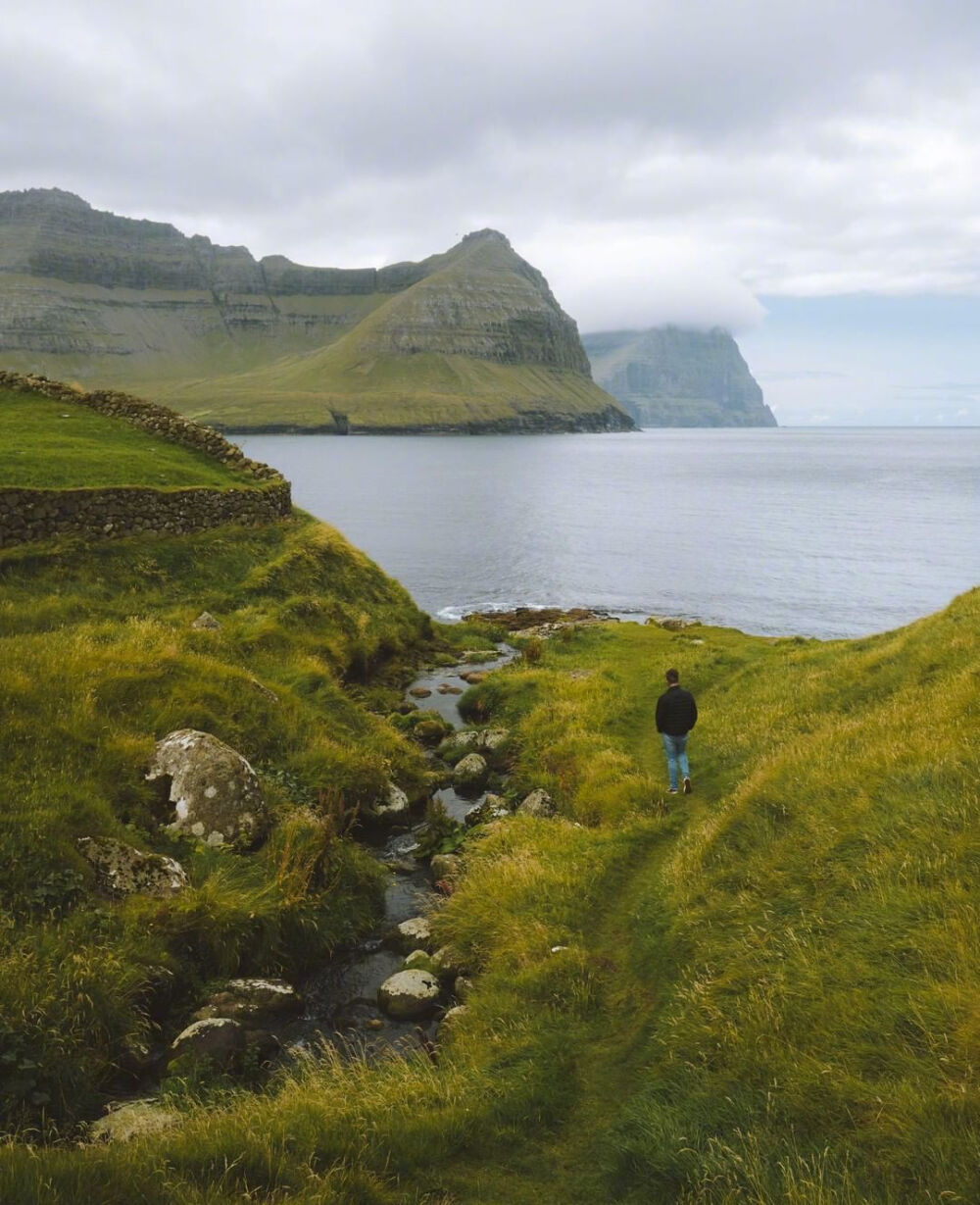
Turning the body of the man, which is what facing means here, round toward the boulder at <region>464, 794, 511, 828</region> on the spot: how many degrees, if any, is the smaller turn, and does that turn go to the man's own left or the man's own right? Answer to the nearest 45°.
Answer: approximately 90° to the man's own left

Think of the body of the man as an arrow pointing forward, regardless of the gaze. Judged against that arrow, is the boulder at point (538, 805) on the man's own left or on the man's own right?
on the man's own left

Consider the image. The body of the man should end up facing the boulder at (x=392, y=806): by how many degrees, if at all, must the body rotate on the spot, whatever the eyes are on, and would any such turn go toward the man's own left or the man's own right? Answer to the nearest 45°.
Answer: approximately 90° to the man's own left

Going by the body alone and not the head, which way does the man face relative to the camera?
away from the camera

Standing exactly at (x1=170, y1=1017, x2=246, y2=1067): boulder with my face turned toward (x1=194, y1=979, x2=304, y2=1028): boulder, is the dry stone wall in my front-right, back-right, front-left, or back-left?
front-left

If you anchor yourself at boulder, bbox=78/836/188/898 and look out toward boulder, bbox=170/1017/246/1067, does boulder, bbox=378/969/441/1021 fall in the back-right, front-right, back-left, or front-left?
front-left

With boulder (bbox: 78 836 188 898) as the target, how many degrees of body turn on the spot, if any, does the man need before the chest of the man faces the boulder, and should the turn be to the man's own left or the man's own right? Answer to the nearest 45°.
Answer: approximately 135° to the man's own left

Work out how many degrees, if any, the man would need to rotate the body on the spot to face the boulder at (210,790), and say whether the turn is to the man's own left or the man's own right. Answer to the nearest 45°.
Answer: approximately 135° to the man's own left
